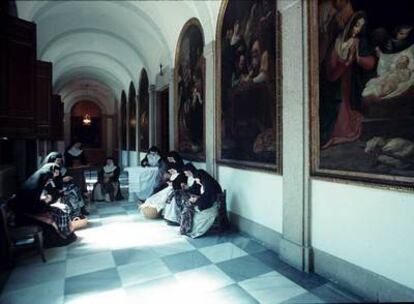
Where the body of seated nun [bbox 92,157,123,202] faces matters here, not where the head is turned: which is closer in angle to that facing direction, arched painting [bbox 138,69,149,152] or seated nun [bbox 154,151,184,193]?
the seated nun

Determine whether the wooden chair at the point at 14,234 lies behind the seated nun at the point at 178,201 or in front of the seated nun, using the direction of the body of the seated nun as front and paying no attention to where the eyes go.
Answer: in front

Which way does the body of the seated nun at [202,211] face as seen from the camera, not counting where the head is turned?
to the viewer's left

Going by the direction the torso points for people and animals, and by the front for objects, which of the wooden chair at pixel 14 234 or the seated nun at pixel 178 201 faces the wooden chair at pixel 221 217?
the wooden chair at pixel 14 234

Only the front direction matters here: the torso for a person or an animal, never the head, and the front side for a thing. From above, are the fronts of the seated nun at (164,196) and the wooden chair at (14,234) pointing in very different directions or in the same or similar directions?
very different directions

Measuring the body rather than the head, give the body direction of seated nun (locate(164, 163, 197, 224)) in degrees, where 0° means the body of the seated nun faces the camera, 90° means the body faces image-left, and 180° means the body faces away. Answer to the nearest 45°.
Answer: approximately 45°

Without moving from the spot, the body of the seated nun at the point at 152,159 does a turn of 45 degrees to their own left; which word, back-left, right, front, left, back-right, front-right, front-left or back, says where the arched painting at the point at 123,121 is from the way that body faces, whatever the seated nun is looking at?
back

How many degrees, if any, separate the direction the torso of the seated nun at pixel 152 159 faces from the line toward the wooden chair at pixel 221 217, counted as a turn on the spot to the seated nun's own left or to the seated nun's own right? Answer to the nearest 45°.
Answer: approximately 45° to the seated nun's own left

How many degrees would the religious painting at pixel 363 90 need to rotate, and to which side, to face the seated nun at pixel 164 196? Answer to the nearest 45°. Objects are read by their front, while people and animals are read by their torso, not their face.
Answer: approximately 90° to its right

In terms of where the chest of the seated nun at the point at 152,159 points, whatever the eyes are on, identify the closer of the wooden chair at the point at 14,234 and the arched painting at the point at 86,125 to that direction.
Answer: the wooden chair

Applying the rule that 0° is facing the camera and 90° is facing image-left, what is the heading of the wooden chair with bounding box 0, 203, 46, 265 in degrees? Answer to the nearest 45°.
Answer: approximately 270°

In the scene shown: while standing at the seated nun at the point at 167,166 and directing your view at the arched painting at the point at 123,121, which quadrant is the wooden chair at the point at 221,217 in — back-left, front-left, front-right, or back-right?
back-right
